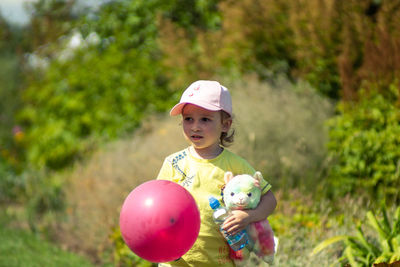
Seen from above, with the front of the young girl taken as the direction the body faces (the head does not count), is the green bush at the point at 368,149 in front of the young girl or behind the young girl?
behind

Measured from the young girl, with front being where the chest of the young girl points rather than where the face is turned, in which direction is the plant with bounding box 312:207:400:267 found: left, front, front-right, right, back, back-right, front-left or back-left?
back-left

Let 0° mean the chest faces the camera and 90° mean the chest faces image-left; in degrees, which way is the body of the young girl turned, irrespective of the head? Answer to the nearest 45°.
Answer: approximately 0°

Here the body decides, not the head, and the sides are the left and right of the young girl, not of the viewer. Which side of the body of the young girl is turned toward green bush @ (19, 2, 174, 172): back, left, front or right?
back
